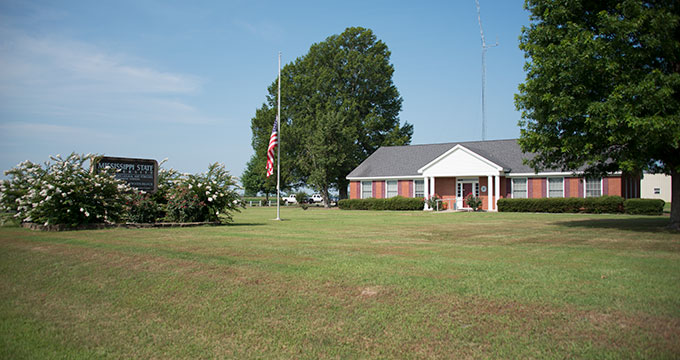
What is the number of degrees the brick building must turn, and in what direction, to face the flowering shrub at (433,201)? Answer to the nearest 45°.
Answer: approximately 45° to its right

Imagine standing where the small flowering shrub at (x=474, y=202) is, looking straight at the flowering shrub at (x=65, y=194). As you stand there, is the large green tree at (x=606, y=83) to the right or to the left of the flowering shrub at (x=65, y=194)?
left

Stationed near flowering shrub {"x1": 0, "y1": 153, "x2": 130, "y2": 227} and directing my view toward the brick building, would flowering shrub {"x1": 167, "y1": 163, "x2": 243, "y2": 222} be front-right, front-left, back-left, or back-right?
front-right

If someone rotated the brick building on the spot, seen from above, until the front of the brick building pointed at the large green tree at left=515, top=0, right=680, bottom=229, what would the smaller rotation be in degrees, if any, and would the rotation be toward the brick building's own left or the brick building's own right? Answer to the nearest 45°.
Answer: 0° — it already faces it

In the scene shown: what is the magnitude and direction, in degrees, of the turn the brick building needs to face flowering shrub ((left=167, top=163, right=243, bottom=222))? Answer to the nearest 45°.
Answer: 0° — it already faces it

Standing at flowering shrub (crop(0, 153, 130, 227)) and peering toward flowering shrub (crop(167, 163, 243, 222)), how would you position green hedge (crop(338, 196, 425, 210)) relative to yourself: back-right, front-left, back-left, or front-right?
front-left

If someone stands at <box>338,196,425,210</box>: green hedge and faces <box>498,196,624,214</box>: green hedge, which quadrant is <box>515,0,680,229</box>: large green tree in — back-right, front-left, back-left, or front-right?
front-right

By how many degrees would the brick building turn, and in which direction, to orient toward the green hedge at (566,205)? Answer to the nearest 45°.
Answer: approximately 45° to its left

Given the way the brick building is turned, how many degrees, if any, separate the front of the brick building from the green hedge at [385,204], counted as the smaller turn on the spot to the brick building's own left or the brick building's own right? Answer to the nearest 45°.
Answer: approximately 90° to the brick building's own right

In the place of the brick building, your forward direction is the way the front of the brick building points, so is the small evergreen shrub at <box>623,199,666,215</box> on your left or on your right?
on your left

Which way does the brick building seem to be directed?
toward the camera

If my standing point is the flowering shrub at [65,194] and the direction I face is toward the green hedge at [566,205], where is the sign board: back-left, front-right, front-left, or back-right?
front-left
